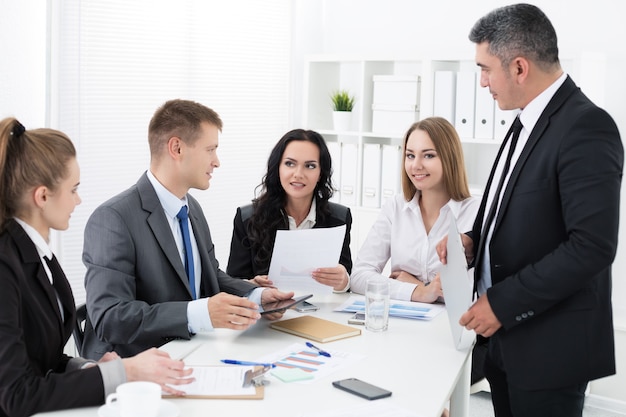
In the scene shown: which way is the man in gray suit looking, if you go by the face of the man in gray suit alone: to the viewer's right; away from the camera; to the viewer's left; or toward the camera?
to the viewer's right

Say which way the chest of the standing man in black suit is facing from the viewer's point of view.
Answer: to the viewer's left

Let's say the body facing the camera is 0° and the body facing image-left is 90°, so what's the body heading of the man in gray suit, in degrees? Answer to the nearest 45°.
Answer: approximately 315°

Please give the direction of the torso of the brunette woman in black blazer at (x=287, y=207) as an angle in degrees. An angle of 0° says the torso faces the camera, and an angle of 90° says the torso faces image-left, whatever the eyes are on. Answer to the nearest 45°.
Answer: approximately 0°

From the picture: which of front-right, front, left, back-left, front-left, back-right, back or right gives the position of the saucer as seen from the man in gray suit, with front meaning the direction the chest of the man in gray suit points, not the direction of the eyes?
front-right

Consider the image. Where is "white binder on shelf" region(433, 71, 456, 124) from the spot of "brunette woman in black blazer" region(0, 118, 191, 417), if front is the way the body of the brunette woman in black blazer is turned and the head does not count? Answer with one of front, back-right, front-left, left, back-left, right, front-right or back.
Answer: front-left

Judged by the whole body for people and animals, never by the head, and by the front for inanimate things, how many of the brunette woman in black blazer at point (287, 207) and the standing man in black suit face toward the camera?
1

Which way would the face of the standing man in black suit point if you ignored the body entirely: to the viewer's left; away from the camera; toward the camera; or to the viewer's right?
to the viewer's left

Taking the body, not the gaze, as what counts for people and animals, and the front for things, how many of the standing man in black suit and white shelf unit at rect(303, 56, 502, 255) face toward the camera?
1

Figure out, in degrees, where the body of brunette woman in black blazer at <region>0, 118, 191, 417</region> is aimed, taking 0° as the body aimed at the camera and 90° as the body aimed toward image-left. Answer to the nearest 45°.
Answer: approximately 270°
